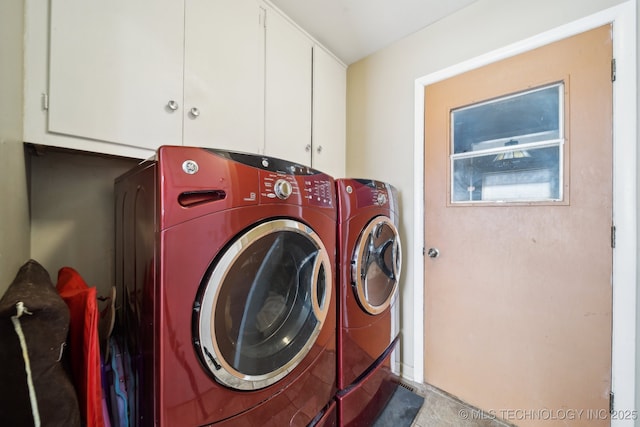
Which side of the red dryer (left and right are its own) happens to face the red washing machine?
right

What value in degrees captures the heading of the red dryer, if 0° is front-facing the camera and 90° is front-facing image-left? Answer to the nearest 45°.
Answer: approximately 315°

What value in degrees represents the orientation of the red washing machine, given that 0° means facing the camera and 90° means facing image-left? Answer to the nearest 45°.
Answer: approximately 315°

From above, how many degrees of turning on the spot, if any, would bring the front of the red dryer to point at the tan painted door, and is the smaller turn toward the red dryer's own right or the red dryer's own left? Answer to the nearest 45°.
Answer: approximately 45° to the red dryer's own left

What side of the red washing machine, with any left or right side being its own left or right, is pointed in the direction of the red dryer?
left

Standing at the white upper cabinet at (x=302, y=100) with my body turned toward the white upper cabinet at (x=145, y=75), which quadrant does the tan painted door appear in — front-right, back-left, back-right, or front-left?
back-left

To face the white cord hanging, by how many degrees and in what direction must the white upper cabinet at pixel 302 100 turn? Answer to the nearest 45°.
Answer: approximately 90° to its right
